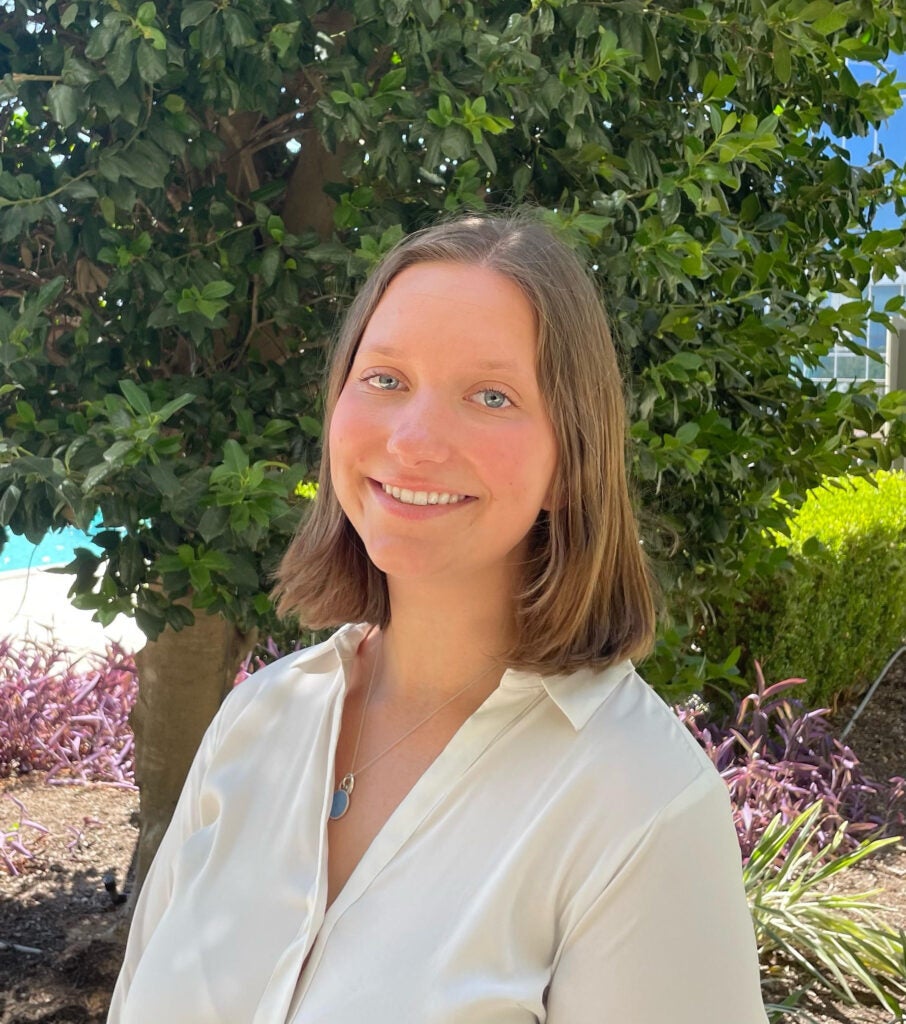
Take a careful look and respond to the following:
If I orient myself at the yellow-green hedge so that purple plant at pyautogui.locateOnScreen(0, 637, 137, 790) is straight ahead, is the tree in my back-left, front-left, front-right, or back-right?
front-left

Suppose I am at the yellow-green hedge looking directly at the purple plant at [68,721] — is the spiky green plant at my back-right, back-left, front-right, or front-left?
front-left

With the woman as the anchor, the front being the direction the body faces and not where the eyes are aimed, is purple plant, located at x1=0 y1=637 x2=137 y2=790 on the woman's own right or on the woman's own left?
on the woman's own right

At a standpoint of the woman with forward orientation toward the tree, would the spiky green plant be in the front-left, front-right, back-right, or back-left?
front-right

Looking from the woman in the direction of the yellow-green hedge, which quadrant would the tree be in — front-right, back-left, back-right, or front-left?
front-left
